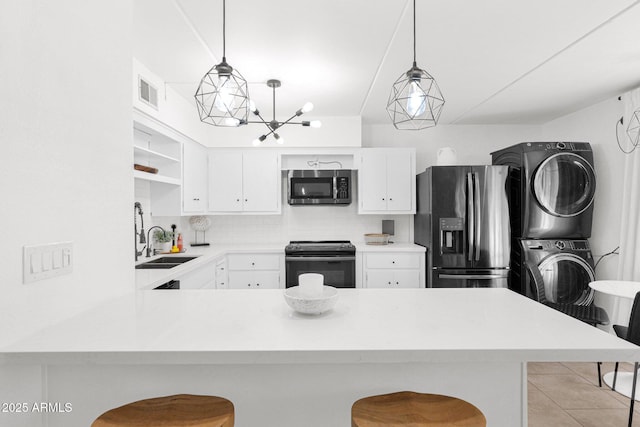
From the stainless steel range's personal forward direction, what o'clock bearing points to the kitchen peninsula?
The kitchen peninsula is roughly at 12 o'clock from the stainless steel range.

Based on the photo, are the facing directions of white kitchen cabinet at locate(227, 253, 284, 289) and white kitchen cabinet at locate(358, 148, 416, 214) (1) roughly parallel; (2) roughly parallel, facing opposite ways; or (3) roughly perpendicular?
roughly parallel

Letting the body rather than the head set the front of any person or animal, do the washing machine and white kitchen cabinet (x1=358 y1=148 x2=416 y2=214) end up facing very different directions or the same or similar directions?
same or similar directions

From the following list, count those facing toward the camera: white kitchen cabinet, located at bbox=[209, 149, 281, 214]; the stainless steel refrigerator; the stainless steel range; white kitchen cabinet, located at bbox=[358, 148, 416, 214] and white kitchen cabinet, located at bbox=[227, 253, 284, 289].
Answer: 5

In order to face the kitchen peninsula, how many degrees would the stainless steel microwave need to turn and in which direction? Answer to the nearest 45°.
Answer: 0° — it already faces it

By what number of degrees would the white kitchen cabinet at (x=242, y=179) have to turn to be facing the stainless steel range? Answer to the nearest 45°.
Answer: approximately 45° to its left

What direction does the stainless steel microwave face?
toward the camera

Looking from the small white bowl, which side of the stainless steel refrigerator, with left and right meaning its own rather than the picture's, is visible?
front

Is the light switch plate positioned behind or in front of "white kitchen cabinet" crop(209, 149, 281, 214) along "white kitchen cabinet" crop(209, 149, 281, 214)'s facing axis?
in front

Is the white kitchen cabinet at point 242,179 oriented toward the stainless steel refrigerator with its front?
no

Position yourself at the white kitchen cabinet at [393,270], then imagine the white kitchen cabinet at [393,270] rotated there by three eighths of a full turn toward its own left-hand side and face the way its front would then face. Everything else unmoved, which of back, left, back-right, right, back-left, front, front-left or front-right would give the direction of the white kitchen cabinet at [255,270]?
back-left

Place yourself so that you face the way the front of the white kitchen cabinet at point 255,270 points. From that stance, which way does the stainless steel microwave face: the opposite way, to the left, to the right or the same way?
the same way

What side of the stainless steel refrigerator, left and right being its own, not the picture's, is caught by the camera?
front

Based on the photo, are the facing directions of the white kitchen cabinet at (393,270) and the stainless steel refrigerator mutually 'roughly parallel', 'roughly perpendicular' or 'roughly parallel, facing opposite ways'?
roughly parallel

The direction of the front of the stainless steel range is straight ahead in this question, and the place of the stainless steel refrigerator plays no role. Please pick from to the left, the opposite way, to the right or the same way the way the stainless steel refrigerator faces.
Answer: the same way

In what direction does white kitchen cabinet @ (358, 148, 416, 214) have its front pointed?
toward the camera
